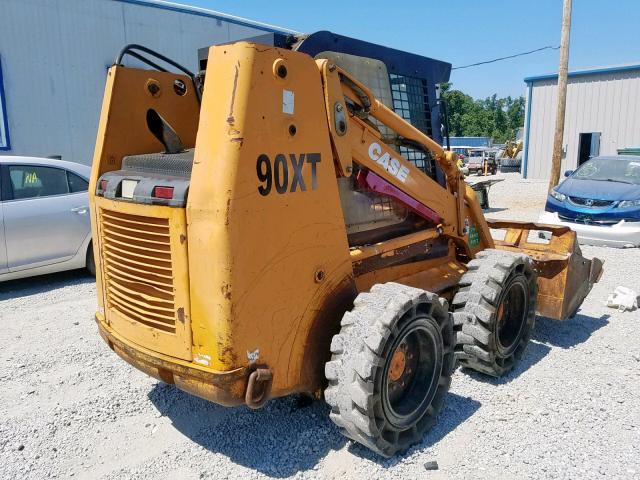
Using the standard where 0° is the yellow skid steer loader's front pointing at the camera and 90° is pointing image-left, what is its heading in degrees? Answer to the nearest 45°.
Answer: approximately 225°

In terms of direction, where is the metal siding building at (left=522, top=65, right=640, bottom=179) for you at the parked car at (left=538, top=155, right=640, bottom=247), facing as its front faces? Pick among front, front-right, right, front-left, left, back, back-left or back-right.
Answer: back-right

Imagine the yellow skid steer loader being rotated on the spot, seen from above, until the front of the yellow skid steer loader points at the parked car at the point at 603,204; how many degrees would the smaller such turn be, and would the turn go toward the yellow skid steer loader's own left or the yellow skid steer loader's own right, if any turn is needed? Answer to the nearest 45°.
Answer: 0° — it already faces it

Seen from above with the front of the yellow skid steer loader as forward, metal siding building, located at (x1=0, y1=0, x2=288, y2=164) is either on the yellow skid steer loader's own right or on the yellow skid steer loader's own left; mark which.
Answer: on the yellow skid steer loader's own left

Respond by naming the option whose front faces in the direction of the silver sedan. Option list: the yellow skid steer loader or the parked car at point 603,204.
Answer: the parked car

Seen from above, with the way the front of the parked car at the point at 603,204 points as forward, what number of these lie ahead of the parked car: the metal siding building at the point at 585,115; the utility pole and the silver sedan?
1

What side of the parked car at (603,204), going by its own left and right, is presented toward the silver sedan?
front

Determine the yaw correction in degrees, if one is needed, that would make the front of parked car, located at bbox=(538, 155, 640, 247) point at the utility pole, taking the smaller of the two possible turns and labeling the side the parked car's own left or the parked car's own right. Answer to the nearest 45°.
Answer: approximately 135° to the parked car's own right

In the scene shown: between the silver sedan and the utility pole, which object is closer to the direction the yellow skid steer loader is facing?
the utility pole

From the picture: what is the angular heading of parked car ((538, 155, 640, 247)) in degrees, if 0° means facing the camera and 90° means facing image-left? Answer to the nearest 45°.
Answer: approximately 45°

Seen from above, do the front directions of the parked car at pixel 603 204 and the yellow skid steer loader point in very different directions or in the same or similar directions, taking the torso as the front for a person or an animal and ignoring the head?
very different directions

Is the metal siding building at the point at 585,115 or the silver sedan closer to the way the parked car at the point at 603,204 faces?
the silver sedan

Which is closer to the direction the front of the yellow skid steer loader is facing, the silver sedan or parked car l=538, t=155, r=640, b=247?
the parked car
